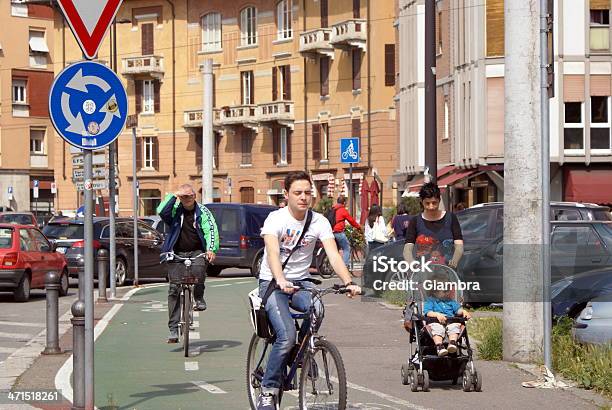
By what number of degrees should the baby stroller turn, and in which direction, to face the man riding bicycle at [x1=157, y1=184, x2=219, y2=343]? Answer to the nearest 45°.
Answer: approximately 135° to its right

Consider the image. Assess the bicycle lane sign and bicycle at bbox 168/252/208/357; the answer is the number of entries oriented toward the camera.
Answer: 2

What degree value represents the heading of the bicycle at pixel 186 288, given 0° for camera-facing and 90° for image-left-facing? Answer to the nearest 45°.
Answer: approximately 0°

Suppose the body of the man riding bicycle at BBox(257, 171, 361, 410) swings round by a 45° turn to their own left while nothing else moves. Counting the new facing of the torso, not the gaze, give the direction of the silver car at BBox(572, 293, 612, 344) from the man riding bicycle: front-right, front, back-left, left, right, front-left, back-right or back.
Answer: front-left

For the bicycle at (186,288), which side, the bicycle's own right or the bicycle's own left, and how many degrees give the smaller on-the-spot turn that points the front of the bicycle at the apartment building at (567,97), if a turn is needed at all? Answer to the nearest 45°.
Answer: approximately 135° to the bicycle's own left
